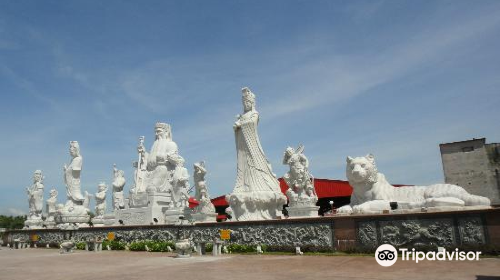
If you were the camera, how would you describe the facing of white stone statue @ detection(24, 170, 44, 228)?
facing the viewer and to the left of the viewer

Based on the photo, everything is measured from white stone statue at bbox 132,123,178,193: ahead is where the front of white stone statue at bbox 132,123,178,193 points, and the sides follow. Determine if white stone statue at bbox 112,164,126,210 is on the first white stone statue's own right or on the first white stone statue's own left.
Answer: on the first white stone statue's own right

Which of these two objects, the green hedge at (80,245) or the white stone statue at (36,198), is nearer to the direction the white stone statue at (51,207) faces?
the green hedge

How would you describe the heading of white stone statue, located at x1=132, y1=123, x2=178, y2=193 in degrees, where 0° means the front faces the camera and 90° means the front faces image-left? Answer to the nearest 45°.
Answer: approximately 45°

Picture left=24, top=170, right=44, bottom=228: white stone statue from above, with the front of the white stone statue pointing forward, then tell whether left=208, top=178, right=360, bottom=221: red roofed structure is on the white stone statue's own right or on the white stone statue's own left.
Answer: on the white stone statue's own left

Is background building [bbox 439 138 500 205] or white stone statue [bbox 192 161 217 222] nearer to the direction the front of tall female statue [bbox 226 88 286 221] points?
the white stone statue

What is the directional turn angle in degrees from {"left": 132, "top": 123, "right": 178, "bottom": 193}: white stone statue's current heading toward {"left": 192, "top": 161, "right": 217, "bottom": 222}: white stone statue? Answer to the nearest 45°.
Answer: approximately 45° to its left

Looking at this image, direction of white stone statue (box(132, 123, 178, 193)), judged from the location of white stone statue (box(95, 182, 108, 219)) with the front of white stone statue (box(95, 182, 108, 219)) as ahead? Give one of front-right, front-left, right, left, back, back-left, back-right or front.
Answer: left

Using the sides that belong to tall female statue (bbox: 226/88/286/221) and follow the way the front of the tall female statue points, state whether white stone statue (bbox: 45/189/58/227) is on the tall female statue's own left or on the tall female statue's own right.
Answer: on the tall female statue's own right

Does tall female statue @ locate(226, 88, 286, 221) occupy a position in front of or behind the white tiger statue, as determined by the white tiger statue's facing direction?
in front

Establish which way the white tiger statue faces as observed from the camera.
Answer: facing to the left of the viewer

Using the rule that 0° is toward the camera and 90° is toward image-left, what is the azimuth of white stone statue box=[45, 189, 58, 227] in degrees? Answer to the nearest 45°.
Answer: approximately 45°

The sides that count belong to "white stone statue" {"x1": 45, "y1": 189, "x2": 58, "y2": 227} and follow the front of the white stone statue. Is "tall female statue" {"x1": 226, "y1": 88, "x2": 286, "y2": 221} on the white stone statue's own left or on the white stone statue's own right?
on the white stone statue's own left
